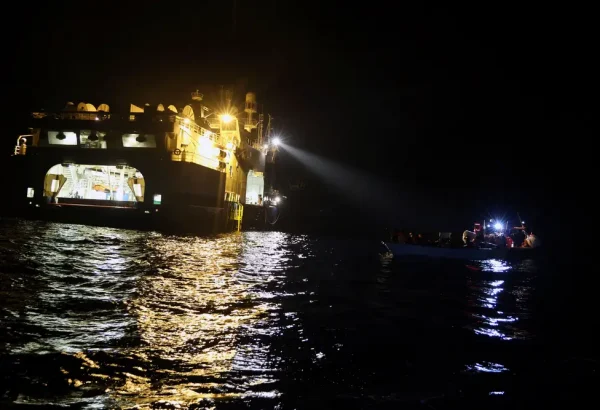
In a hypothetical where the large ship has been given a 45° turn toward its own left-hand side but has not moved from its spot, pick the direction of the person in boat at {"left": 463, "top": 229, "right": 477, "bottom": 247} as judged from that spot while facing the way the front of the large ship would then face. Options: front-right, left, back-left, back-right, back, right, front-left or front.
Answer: back-right

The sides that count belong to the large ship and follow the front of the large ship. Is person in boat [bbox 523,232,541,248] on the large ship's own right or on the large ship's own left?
on the large ship's own right

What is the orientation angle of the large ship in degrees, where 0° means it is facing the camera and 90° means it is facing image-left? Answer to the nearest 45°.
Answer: approximately 225°
